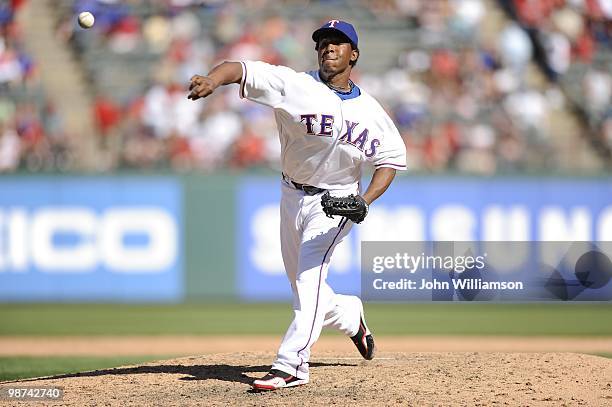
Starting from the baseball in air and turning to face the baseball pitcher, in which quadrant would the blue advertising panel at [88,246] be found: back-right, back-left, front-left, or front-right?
back-left

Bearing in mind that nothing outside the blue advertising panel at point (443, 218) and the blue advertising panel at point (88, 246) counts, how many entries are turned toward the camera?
2

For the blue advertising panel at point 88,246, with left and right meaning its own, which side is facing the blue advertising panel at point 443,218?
left

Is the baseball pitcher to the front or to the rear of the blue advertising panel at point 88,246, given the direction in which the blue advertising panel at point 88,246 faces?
to the front

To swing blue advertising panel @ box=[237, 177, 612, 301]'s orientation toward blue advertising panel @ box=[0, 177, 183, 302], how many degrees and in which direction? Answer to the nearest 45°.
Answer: approximately 90° to its right

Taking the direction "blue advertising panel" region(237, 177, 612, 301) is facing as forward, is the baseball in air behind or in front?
in front

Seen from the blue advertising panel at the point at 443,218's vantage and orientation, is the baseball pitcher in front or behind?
in front

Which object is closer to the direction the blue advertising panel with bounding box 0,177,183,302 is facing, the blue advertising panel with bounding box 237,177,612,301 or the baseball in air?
the baseball in air

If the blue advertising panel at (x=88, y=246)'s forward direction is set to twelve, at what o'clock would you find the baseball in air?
The baseball in air is roughly at 12 o'clock from the blue advertising panel.

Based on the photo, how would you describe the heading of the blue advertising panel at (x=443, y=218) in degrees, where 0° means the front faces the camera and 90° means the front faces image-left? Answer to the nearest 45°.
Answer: approximately 0°

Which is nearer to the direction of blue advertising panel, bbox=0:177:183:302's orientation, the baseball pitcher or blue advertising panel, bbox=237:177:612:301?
the baseball pitcher
